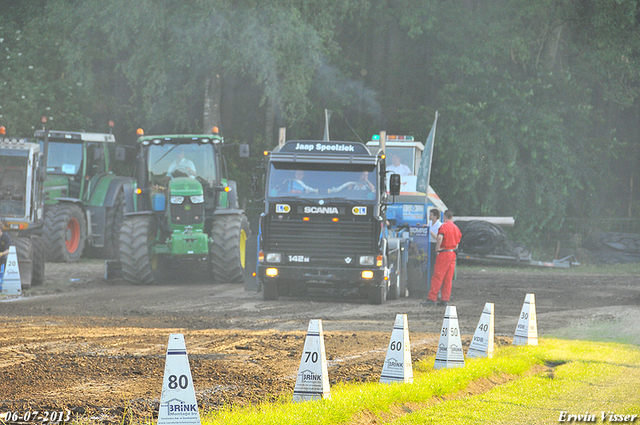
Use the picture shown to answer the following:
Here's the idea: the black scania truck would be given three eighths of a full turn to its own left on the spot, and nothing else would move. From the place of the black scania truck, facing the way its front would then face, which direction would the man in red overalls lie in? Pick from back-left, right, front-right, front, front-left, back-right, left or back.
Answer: front-right

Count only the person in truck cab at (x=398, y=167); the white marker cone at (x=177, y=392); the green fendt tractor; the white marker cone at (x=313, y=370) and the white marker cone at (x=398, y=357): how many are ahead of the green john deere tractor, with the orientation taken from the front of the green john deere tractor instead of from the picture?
3

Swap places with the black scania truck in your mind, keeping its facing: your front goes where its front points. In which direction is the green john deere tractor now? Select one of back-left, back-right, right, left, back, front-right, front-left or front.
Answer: back-right

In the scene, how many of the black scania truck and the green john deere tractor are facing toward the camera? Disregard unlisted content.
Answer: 2

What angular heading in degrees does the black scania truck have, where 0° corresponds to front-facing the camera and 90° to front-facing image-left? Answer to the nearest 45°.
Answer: approximately 0°

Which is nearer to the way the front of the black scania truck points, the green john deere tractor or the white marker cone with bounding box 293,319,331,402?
the white marker cone

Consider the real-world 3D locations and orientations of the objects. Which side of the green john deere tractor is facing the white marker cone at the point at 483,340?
front

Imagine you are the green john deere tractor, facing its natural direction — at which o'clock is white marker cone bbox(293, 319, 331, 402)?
The white marker cone is roughly at 12 o'clock from the green john deere tractor.

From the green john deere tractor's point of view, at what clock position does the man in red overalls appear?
The man in red overalls is roughly at 10 o'clock from the green john deere tractor.

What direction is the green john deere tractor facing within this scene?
toward the camera

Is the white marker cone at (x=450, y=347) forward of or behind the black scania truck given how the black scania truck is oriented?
forward

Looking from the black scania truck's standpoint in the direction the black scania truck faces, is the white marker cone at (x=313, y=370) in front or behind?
in front

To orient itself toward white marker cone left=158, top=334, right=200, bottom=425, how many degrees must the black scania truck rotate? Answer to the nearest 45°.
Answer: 0° — it already faces it
